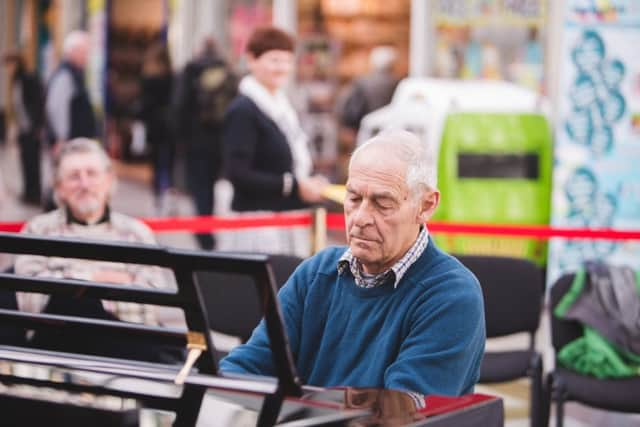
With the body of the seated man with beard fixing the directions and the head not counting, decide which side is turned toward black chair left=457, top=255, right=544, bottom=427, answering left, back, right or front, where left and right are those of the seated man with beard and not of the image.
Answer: left

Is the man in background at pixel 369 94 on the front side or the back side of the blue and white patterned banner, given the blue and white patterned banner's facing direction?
on the back side

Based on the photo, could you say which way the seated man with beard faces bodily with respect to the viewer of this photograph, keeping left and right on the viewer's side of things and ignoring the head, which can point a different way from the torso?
facing the viewer

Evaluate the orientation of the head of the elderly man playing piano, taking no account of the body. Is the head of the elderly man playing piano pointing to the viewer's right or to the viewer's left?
to the viewer's left

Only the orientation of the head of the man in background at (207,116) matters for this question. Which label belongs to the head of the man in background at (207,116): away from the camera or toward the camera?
away from the camera

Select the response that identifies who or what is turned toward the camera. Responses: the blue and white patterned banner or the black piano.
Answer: the blue and white patterned banner

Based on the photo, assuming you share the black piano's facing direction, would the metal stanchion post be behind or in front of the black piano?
in front

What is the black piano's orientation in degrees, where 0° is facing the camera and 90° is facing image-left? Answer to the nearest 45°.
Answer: approximately 225°

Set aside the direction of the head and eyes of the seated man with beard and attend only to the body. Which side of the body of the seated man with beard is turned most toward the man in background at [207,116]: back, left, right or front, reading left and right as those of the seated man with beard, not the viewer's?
back

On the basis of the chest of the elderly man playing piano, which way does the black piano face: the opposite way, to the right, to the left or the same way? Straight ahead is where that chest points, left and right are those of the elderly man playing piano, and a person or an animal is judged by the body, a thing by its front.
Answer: the opposite way

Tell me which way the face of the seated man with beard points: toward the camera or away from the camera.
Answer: toward the camera

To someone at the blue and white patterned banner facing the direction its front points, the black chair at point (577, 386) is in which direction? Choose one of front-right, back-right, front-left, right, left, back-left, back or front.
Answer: front

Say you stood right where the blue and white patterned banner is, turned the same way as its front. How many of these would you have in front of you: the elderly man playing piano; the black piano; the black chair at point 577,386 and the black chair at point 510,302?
4

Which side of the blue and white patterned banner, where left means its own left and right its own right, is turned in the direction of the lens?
front

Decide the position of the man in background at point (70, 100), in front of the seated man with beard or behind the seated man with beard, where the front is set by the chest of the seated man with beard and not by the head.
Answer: behind

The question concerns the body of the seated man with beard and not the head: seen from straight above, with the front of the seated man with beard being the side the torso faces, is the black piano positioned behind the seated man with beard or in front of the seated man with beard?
in front

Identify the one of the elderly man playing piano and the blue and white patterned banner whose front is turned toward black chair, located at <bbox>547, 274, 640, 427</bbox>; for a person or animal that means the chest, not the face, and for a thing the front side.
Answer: the blue and white patterned banner

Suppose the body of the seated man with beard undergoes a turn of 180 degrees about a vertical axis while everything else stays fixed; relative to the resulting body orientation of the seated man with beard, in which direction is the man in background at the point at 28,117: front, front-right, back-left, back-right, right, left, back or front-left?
front

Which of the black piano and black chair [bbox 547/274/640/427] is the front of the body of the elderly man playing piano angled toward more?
the black piano
